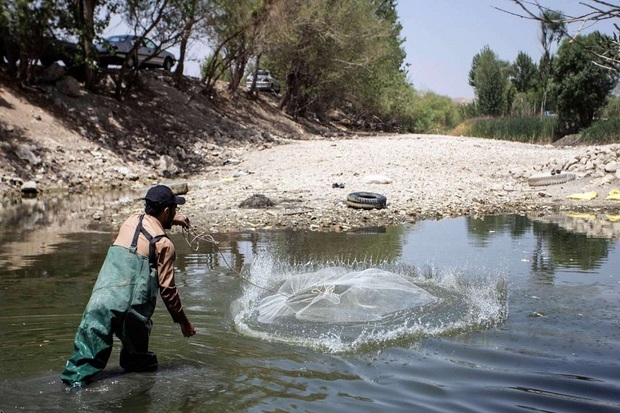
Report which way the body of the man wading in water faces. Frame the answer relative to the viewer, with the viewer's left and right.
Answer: facing away from the viewer and to the right of the viewer

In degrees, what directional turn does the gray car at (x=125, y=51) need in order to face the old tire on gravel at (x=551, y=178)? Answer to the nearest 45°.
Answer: approximately 45° to its right

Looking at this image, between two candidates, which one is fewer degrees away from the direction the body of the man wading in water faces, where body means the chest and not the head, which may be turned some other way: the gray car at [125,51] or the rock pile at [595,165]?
the rock pile

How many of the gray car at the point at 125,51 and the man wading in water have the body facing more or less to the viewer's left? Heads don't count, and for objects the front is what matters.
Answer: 0

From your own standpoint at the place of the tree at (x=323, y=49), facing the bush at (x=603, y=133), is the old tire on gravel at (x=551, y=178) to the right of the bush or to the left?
right

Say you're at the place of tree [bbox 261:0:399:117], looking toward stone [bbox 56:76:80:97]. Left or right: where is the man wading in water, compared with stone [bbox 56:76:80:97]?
left

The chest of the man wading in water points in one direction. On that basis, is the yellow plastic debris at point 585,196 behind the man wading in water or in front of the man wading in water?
in front

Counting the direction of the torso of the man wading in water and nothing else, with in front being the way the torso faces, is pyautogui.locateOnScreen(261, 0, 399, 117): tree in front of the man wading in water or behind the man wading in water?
in front

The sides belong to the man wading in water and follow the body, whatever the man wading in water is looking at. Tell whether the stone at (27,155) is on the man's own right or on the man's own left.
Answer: on the man's own left

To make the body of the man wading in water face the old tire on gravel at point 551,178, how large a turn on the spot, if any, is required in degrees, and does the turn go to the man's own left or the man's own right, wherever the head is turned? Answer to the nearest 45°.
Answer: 0° — they already face it

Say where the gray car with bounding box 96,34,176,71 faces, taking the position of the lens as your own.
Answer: facing to the right of the viewer

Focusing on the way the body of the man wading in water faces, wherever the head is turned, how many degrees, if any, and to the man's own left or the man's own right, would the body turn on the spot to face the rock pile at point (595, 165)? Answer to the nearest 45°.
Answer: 0° — they already face it

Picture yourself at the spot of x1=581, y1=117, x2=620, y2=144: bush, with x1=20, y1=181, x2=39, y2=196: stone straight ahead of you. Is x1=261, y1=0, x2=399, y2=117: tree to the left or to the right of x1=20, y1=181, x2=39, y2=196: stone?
right

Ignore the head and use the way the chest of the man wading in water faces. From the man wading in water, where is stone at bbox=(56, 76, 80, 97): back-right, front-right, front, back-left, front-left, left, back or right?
front-left

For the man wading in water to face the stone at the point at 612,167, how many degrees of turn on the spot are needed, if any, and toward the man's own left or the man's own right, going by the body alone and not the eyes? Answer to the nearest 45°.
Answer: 0° — they already face it
